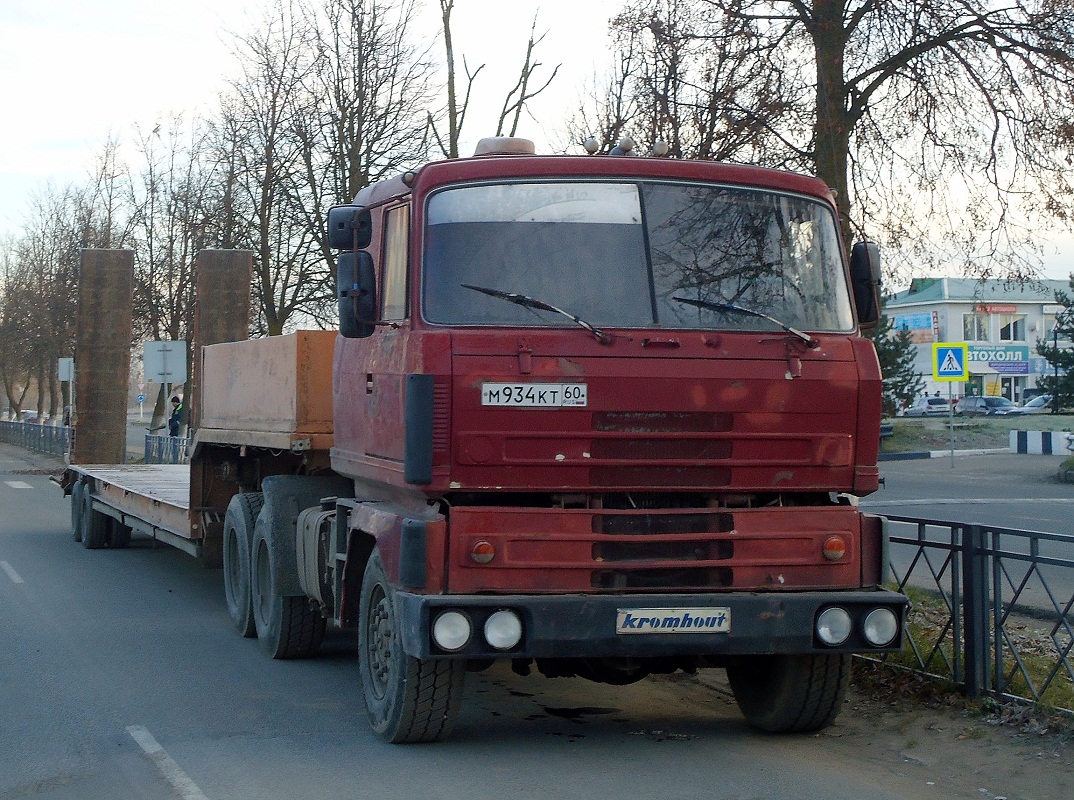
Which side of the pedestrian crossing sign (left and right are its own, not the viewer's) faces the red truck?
front

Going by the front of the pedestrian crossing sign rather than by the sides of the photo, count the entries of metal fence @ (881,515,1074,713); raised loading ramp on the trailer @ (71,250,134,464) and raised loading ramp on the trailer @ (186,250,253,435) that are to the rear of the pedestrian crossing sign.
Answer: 0

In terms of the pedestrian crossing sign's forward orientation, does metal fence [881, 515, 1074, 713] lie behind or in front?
in front

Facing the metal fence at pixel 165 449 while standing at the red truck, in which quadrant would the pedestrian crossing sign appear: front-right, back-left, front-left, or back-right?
front-right

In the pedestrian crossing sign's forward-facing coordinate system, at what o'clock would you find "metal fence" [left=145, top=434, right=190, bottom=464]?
The metal fence is roughly at 2 o'clock from the pedestrian crossing sign.

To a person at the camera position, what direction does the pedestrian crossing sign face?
facing the viewer

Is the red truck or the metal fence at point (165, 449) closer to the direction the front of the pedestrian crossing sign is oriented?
the red truck

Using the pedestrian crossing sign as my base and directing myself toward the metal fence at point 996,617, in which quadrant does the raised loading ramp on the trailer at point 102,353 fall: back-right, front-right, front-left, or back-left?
front-right

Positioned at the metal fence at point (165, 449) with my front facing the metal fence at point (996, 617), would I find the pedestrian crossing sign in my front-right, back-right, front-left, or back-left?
front-left

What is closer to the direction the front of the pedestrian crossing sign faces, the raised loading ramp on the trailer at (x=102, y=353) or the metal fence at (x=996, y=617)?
the metal fence

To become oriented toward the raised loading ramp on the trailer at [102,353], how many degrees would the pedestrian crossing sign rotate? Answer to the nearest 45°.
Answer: approximately 45° to its right

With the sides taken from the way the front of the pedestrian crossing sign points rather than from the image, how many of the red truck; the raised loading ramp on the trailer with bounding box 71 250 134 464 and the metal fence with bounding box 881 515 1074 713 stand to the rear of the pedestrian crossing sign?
0
